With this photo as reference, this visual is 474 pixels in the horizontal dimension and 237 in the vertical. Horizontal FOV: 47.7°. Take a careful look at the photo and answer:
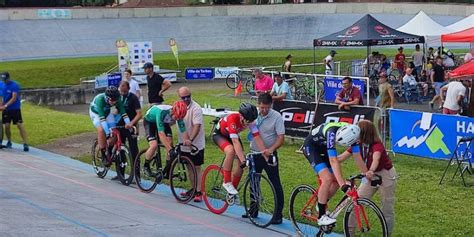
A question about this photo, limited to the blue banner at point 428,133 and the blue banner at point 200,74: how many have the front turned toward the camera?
2

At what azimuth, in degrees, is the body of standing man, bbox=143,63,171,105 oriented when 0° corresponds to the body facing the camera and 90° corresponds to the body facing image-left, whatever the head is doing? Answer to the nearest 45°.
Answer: approximately 45°

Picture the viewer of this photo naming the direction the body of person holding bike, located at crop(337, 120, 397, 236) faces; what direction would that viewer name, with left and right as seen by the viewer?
facing to the left of the viewer

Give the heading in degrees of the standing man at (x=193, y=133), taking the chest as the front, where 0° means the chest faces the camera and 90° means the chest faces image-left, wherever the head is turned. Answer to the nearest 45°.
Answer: approximately 45°
